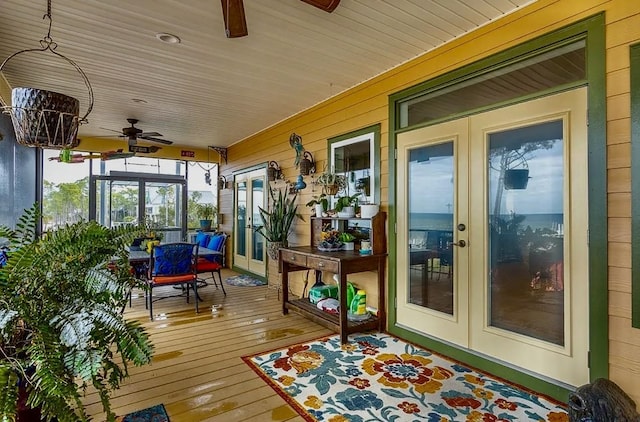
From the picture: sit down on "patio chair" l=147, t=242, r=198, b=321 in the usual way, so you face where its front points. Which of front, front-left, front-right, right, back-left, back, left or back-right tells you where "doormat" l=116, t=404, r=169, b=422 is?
back

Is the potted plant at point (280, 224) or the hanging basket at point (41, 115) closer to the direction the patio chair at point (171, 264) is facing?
the potted plant

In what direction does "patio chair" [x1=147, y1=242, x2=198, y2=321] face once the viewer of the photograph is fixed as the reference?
facing away from the viewer

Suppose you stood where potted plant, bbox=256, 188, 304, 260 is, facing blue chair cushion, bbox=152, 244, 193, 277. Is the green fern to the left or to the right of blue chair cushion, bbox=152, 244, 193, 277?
left

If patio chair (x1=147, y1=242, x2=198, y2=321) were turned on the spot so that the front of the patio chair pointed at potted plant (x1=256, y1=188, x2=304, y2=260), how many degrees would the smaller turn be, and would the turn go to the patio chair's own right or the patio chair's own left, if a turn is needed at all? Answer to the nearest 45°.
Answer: approximately 90° to the patio chair's own right

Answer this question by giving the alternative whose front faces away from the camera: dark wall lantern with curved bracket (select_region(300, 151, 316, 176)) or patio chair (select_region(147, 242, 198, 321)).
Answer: the patio chair

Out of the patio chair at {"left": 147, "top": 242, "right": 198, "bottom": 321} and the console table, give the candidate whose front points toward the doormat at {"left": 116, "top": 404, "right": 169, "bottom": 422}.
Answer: the console table
